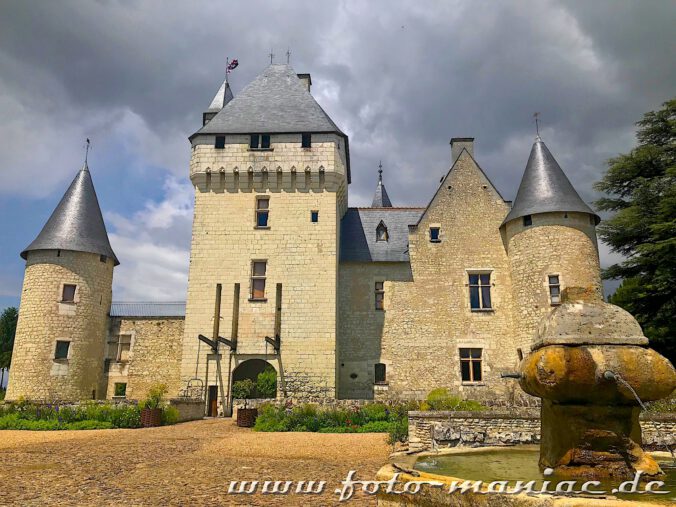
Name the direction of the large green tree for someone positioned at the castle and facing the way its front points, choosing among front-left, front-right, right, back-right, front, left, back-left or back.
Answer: left

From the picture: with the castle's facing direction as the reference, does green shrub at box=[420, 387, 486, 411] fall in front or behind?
in front

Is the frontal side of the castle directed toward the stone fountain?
yes

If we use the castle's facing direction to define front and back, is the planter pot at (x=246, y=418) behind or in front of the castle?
in front

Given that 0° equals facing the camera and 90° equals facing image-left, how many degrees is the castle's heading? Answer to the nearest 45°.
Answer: approximately 0°

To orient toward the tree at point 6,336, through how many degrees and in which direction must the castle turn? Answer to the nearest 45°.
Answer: approximately 135° to its right

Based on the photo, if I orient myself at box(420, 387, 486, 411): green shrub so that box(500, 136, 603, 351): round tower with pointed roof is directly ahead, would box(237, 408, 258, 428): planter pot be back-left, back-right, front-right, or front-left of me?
back-left

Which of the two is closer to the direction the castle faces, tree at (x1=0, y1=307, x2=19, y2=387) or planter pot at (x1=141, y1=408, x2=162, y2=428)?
the planter pot

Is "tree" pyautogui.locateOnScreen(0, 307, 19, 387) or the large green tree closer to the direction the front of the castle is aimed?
the large green tree
